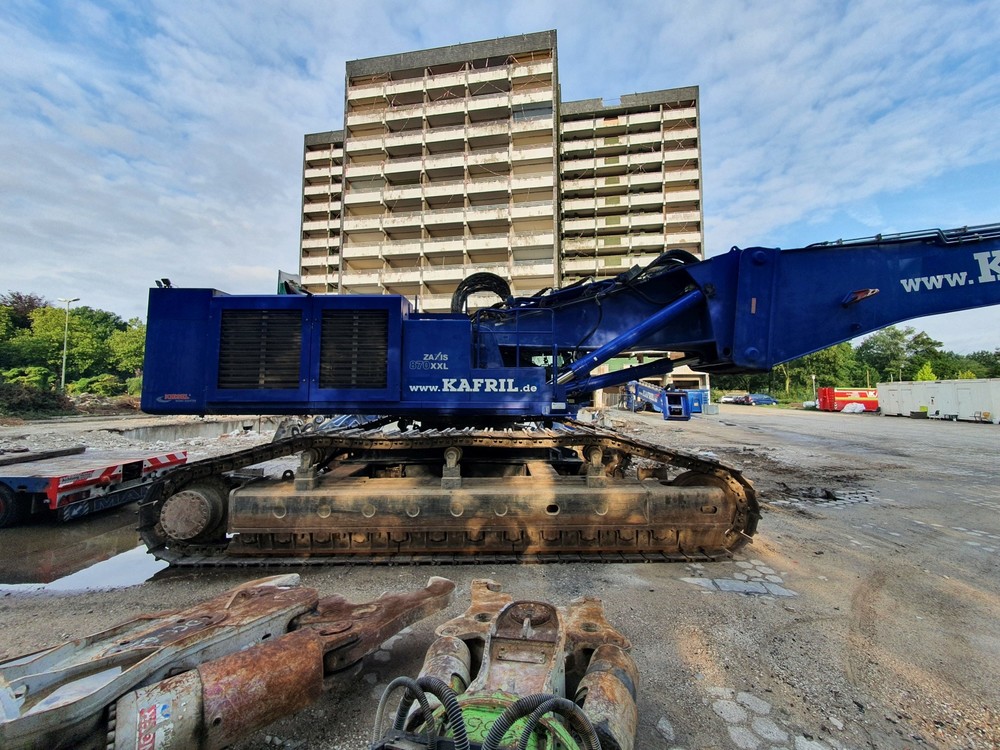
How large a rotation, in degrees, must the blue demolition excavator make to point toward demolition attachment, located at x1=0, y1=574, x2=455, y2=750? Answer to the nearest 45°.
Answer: approximately 90° to its right

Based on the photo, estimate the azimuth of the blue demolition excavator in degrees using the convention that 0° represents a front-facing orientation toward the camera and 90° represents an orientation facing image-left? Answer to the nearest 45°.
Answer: approximately 270°

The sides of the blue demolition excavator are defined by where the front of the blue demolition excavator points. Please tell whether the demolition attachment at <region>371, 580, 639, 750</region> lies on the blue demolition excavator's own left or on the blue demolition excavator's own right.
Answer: on the blue demolition excavator's own right

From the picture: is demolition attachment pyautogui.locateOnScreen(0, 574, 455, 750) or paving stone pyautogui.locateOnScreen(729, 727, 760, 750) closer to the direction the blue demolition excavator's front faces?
the paving stone

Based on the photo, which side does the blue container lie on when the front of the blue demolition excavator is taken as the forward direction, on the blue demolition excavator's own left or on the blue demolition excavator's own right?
on the blue demolition excavator's own left

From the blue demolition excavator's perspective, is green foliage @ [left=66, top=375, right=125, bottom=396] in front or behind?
behind

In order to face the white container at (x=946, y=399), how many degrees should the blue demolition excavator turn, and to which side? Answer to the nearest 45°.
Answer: approximately 45° to its left

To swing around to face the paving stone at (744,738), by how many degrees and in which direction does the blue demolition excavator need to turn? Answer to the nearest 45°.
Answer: approximately 45° to its right

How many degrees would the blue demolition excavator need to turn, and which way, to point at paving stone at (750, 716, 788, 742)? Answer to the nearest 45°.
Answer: approximately 45° to its right
